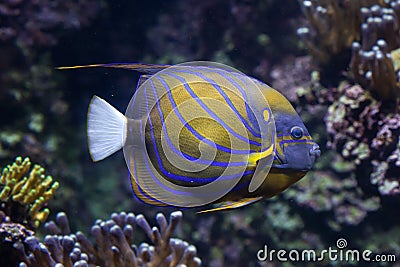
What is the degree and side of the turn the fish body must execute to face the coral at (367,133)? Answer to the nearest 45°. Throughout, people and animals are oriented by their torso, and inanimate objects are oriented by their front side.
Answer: approximately 45° to its left

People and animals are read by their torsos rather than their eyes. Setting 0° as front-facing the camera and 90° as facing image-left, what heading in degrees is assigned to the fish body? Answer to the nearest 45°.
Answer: approximately 270°

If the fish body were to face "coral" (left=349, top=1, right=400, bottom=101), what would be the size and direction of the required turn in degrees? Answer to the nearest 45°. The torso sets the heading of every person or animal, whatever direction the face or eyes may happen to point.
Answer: approximately 45° to its left

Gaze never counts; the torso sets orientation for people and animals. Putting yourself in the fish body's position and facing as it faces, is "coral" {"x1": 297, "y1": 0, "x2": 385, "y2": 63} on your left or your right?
on your left
